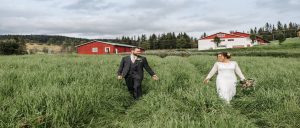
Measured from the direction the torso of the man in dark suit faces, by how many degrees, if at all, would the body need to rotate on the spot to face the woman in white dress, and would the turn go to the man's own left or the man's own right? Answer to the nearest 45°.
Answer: approximately 45° to the man's own left

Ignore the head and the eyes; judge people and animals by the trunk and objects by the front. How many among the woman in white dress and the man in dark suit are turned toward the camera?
2

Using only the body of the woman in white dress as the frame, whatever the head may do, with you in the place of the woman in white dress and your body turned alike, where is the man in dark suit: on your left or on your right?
on your right

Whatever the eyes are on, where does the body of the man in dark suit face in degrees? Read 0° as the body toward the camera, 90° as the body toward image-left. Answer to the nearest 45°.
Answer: approximately 0°
